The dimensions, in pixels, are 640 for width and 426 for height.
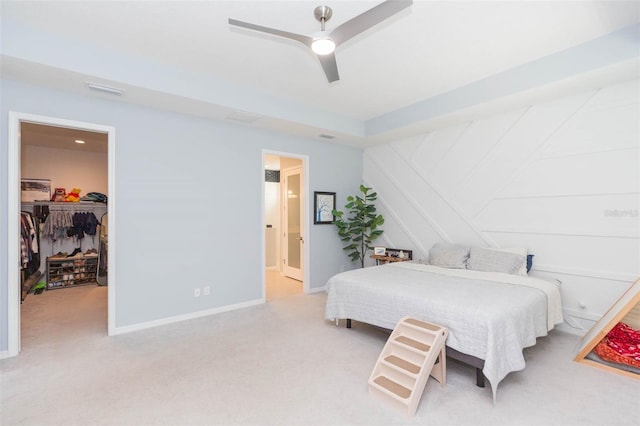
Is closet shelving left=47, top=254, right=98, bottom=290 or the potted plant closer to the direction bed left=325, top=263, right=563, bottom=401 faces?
the closet shelving

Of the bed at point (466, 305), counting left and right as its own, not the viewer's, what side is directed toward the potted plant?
right

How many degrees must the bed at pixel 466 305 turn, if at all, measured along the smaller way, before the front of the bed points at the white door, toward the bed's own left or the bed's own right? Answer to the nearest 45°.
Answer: approximately 90° to the bed's own right

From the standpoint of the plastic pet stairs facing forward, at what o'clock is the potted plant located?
The potted plant is roughly at 4 o'clock from the plastic pet stairs.

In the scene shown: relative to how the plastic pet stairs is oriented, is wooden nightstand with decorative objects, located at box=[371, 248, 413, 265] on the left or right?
on its right

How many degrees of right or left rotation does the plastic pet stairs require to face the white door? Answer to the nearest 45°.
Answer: approximately 90° to its right

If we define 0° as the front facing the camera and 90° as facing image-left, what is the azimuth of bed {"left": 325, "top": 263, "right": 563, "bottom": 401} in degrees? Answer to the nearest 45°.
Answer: approximately 45°

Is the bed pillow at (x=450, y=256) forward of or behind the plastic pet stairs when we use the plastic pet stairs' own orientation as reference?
behind
